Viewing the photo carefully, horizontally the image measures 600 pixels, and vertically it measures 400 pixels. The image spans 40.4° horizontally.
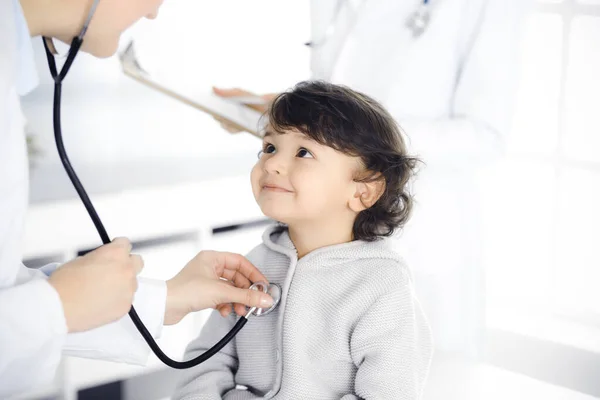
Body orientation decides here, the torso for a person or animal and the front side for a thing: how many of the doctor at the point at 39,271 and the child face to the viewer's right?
1

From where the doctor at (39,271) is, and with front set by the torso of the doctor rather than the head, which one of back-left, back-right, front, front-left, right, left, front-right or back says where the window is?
front-left

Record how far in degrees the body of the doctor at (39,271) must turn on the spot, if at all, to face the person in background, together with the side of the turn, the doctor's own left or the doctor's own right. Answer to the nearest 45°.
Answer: approximately 45° to the doctor's own left

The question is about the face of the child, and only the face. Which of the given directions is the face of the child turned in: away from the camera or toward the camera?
toward the camera

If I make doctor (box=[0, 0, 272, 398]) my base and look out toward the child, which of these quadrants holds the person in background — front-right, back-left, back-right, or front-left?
front-left

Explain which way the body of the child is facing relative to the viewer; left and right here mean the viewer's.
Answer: facing the viewer and to the left of the viewer

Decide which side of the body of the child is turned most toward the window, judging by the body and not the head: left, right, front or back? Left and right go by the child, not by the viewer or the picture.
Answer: back

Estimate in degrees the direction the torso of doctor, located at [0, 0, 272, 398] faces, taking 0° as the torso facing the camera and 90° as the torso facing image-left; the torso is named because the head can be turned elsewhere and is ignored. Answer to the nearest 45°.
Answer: approximately 270°
